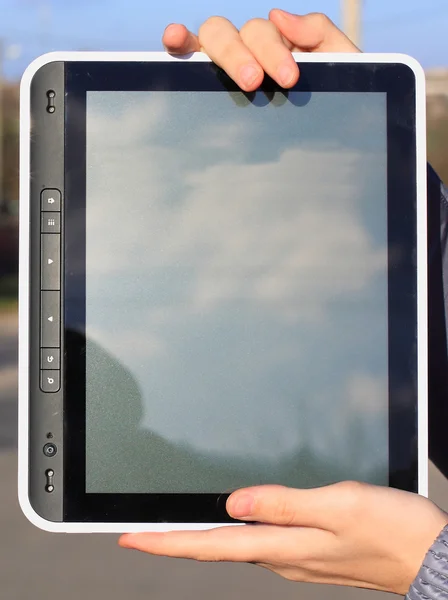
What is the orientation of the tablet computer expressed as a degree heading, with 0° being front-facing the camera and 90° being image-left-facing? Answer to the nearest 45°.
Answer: approximately 0°
